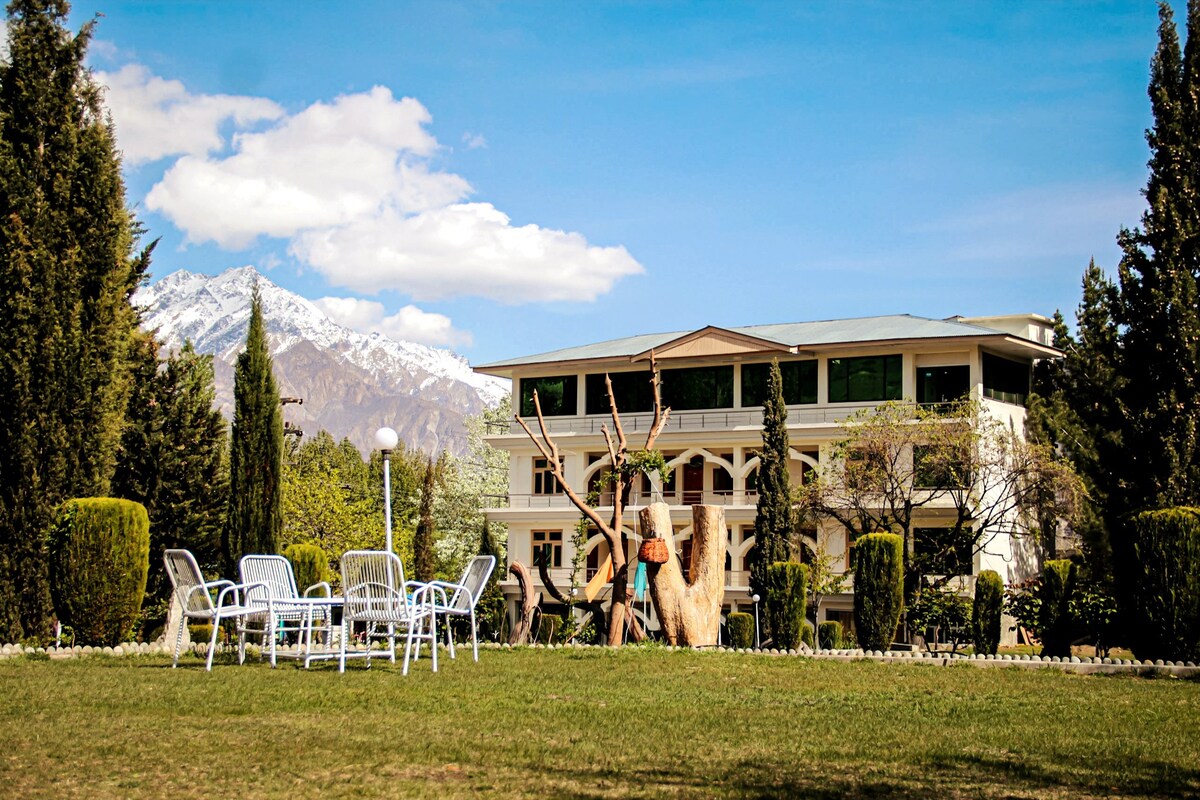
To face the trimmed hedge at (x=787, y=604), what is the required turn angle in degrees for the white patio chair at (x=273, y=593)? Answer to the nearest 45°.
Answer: approximately 90° to its left

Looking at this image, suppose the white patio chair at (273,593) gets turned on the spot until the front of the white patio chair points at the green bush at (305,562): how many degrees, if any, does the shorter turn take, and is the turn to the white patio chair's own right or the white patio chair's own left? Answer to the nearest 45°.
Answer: approximately 135° to the white patio chair's own left

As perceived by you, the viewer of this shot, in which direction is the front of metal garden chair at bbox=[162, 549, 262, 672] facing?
facing away from the viewer and to the right of the viewer

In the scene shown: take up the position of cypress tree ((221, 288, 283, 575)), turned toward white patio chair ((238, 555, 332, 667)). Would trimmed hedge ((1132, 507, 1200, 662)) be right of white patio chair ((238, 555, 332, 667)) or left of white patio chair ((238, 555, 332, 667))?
left

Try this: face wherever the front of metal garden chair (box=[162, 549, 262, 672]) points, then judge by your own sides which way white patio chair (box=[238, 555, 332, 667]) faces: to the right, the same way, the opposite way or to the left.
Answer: to the right

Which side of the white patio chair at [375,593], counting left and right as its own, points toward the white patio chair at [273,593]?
left

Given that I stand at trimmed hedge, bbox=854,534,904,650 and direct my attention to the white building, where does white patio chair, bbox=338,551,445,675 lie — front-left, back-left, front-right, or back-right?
back-left

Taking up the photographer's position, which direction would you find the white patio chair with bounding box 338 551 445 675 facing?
facing away from the viewer and to the right of the viewer

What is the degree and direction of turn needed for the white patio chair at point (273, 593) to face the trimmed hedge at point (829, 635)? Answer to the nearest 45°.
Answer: approximately 90° to its left

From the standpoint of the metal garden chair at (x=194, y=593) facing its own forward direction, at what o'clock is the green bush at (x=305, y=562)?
The green bush is roughly at 11 o'clock from the metal garden chair.
